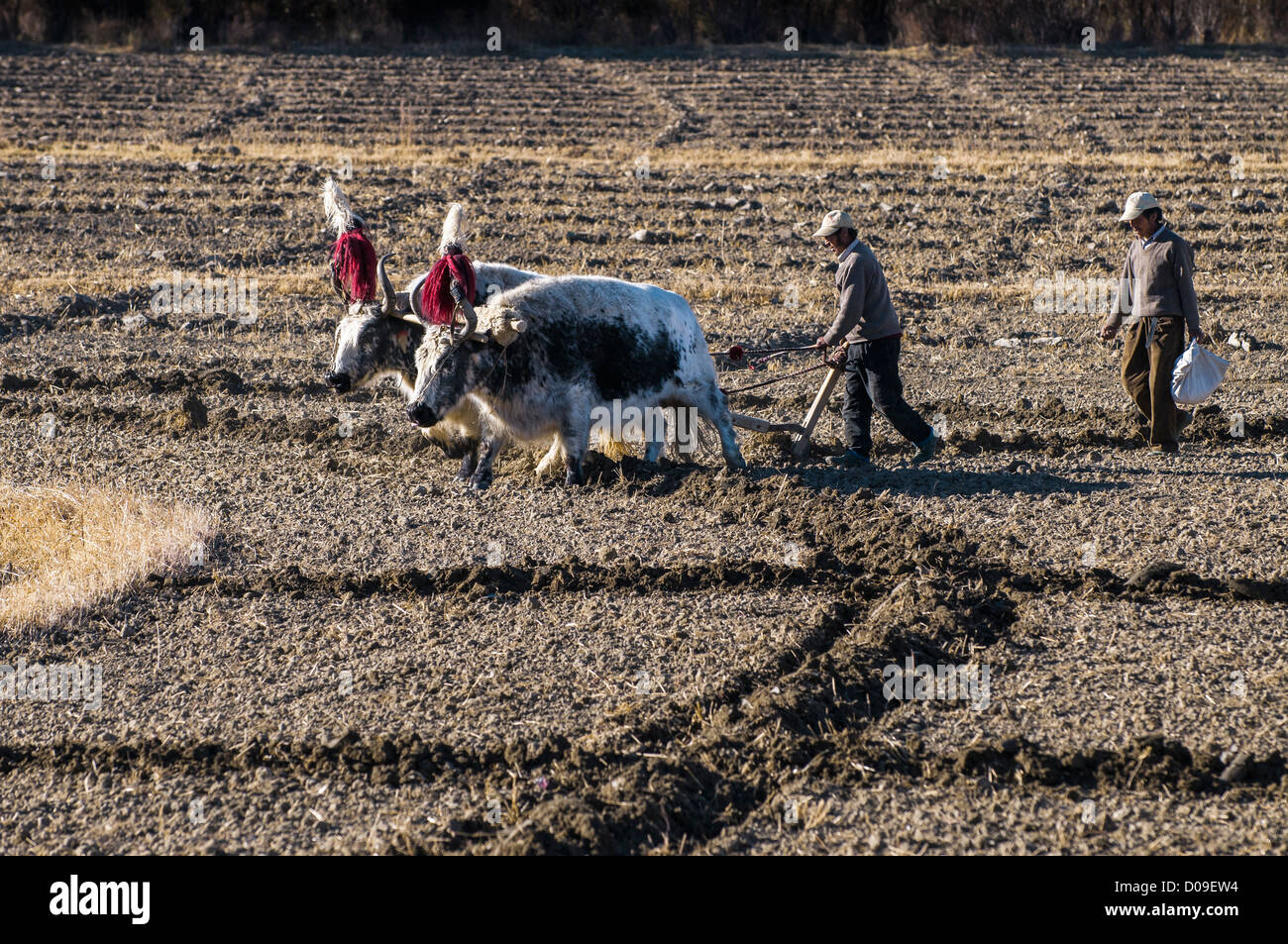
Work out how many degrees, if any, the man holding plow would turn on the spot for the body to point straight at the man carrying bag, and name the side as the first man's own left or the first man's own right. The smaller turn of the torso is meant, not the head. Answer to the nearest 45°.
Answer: approximately 180°

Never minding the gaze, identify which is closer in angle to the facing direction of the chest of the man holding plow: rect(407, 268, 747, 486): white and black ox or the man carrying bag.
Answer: the white and black ox

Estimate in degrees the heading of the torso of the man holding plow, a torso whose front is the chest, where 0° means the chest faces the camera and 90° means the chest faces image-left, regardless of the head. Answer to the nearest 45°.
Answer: approximately 90°

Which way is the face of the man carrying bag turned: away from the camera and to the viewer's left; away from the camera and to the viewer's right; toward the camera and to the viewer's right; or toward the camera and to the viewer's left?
toward the camera and to the viewer's left

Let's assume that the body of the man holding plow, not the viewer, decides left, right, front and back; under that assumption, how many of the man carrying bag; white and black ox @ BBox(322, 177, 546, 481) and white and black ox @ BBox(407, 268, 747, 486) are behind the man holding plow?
1

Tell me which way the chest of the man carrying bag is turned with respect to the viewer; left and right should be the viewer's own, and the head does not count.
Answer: facing the viewer and to the left of the viewer

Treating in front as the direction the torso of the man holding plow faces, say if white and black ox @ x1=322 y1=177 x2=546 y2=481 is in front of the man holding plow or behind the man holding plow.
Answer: in front

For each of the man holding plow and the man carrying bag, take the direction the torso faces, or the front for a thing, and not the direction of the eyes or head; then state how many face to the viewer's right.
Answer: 0

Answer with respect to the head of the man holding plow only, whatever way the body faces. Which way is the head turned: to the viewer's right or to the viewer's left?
to the viewer's left

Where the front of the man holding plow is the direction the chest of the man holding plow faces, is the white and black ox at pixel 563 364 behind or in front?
in front
